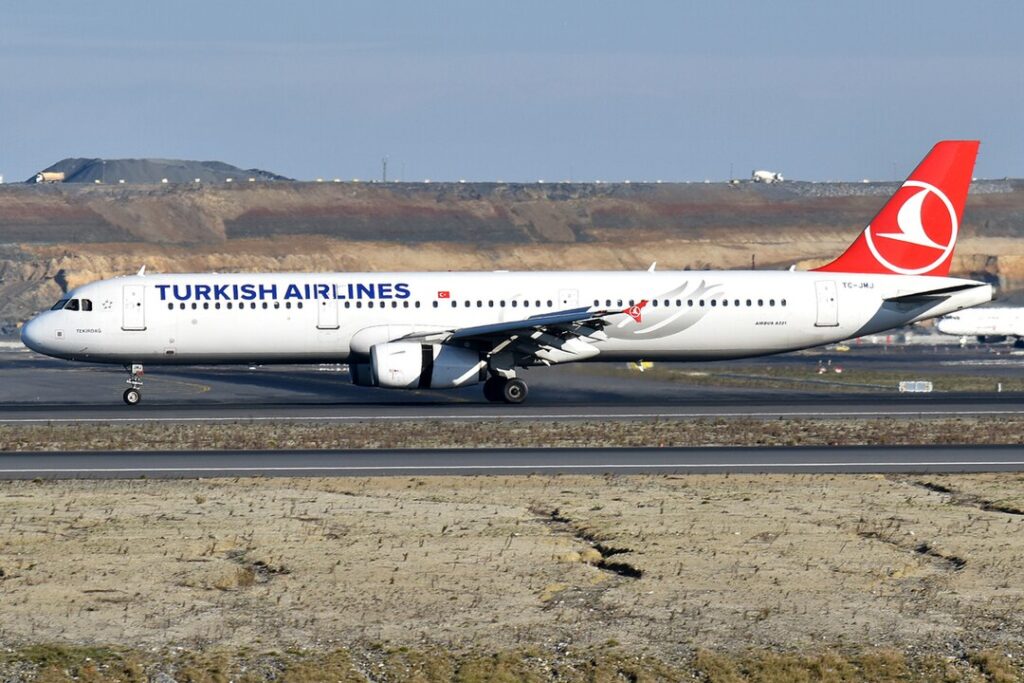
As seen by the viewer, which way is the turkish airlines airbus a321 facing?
to the viewer's left
